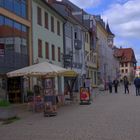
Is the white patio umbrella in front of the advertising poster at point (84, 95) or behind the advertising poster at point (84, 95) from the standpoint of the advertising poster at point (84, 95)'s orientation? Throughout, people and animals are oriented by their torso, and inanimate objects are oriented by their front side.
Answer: in front

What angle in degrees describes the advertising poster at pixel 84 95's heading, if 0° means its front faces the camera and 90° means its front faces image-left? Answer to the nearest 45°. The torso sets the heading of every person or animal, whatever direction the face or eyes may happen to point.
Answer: approximately 0°

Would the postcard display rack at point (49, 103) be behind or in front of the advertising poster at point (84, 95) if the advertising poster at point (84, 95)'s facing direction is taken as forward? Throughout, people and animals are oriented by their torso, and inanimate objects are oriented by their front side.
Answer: in front
